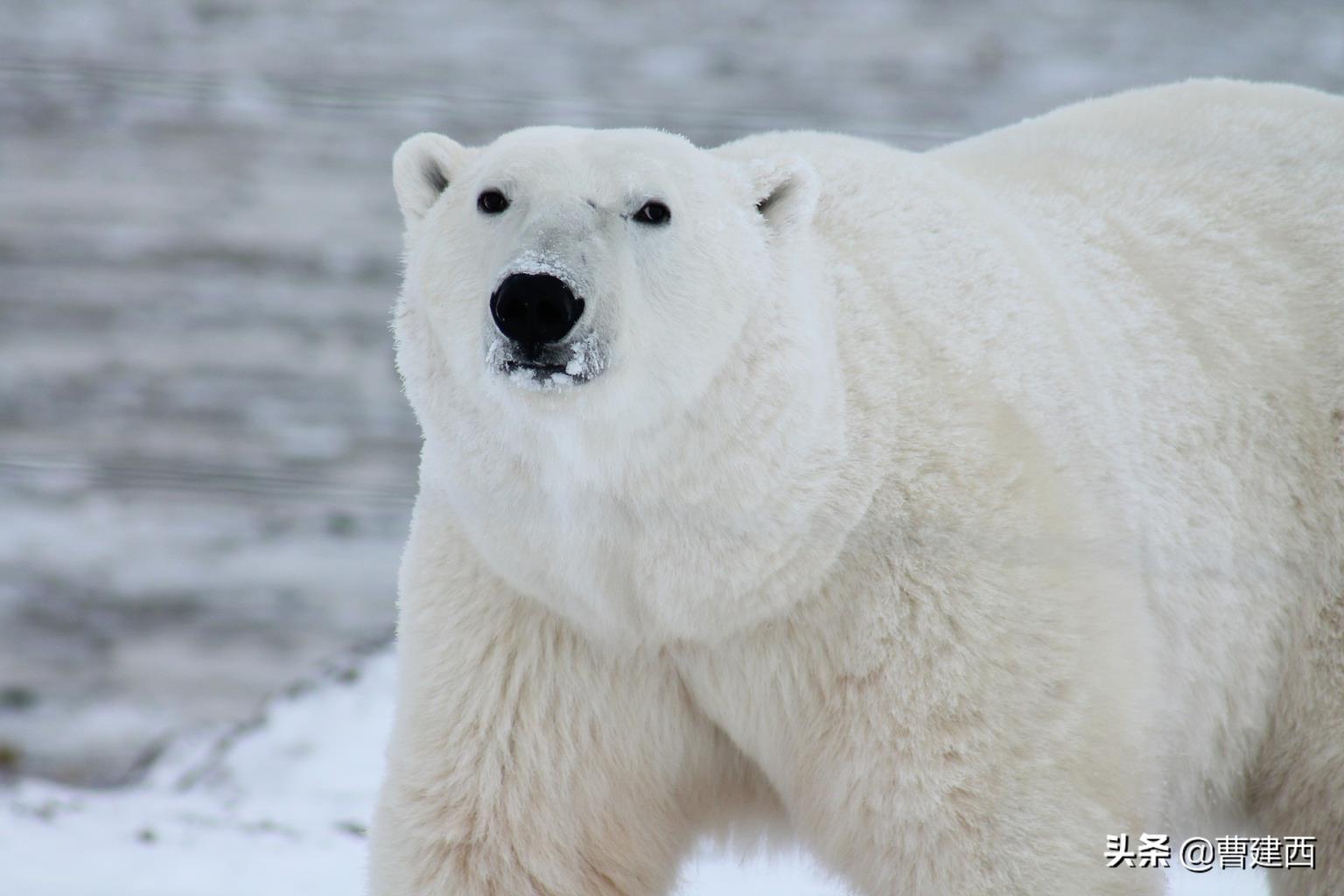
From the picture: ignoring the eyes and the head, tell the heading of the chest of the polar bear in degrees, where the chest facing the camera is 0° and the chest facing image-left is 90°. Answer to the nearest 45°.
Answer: approximately 45°
